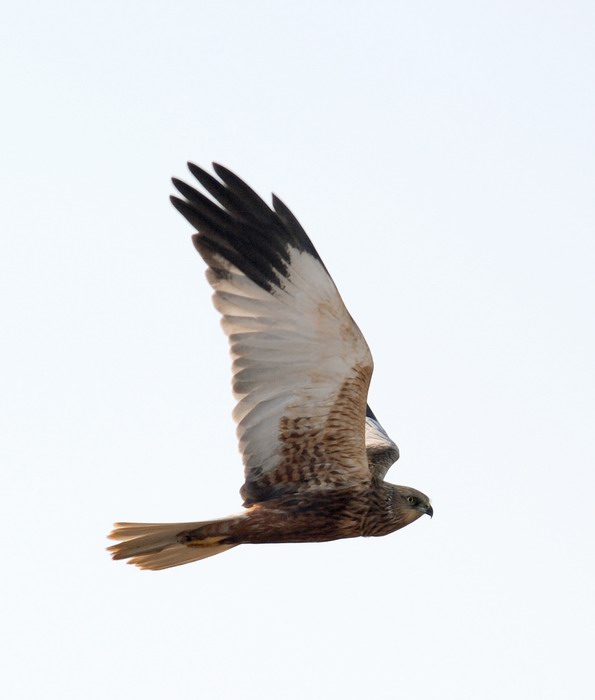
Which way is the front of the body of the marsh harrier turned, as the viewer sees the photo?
to the viewer's right
